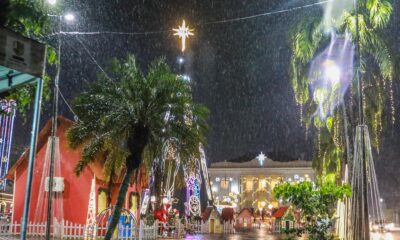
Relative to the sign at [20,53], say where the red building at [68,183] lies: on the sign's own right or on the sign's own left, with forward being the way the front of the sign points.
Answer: on the sign's own left

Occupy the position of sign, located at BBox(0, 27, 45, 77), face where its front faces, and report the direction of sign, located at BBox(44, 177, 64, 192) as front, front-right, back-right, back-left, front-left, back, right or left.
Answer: back-left

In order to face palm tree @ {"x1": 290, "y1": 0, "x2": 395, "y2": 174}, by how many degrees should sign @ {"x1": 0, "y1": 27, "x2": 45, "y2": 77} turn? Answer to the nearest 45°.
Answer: approximately 90° to its left

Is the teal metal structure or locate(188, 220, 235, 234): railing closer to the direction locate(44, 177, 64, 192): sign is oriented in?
the teal metal structure

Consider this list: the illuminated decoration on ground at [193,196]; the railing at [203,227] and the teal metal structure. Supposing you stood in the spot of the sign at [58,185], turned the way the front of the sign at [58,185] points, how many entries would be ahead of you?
1

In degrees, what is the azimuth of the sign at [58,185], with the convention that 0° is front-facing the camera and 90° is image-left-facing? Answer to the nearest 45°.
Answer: approximately 0°

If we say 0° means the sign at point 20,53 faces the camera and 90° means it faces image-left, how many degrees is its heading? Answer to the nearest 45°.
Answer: approximately 315°
